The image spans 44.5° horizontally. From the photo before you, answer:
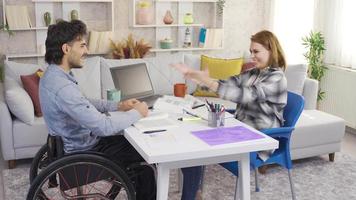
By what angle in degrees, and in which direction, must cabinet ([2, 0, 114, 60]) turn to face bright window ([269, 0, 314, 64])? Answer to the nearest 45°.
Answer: approximately 90° to its left

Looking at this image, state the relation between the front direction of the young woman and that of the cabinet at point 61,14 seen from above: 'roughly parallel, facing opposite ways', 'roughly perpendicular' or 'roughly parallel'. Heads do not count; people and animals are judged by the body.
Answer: roughly perpendicular

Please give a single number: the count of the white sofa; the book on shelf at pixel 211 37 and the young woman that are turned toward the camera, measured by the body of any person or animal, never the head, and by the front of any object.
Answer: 2

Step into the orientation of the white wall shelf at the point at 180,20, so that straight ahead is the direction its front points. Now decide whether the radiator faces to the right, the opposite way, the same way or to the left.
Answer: to the right

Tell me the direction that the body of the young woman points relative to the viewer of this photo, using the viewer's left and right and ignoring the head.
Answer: facing to the left of the viewer

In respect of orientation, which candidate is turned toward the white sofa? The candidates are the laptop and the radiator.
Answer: the radiator

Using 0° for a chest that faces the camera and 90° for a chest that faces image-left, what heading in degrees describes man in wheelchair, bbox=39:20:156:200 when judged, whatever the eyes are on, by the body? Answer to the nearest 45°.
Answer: approximately 270°

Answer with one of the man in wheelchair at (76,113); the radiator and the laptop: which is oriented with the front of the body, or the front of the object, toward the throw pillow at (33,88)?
the radiator
